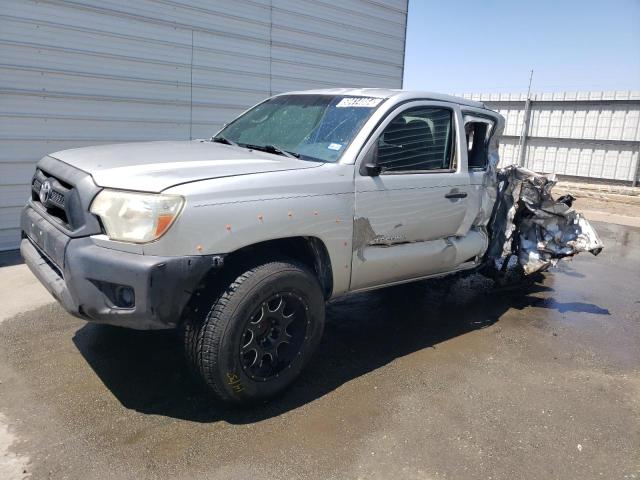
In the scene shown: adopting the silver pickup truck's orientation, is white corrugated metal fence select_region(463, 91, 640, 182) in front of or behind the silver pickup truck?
behind

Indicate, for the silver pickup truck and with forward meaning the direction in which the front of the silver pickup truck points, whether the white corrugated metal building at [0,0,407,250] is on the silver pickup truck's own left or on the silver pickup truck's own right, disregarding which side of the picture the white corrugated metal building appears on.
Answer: on the silver pickup truck's own right

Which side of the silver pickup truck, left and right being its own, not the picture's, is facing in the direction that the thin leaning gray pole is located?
back

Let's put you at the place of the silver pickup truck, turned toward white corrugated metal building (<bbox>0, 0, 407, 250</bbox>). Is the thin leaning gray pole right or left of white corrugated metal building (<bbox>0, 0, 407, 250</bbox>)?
right

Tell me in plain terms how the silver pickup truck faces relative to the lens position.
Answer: facing the viewer and to the left of the viewer
